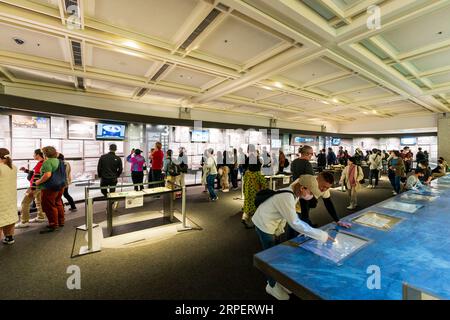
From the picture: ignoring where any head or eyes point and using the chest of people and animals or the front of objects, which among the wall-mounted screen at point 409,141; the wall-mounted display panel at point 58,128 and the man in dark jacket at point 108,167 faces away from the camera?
the man in dark jacket

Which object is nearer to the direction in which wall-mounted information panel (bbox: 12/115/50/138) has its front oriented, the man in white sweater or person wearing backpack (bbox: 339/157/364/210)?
the man in white sweater

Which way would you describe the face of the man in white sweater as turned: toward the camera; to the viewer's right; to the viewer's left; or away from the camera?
to the viewer's right

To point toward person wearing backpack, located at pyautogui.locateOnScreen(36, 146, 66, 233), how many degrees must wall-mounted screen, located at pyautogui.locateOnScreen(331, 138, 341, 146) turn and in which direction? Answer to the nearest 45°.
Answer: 0° — it already faces them

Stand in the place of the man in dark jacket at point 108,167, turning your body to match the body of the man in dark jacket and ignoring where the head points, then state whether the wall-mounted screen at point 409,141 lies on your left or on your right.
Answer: on your right

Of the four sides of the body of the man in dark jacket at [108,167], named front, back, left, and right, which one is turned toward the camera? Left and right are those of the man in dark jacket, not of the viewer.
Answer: back

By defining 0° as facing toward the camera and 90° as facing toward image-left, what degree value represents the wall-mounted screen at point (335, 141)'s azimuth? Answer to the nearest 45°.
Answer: approximately 0°

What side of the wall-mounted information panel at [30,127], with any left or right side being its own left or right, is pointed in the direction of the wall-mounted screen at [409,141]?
left

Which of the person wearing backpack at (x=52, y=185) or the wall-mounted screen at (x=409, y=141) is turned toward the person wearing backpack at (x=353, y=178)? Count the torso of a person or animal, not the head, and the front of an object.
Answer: the wall-mounted screen
